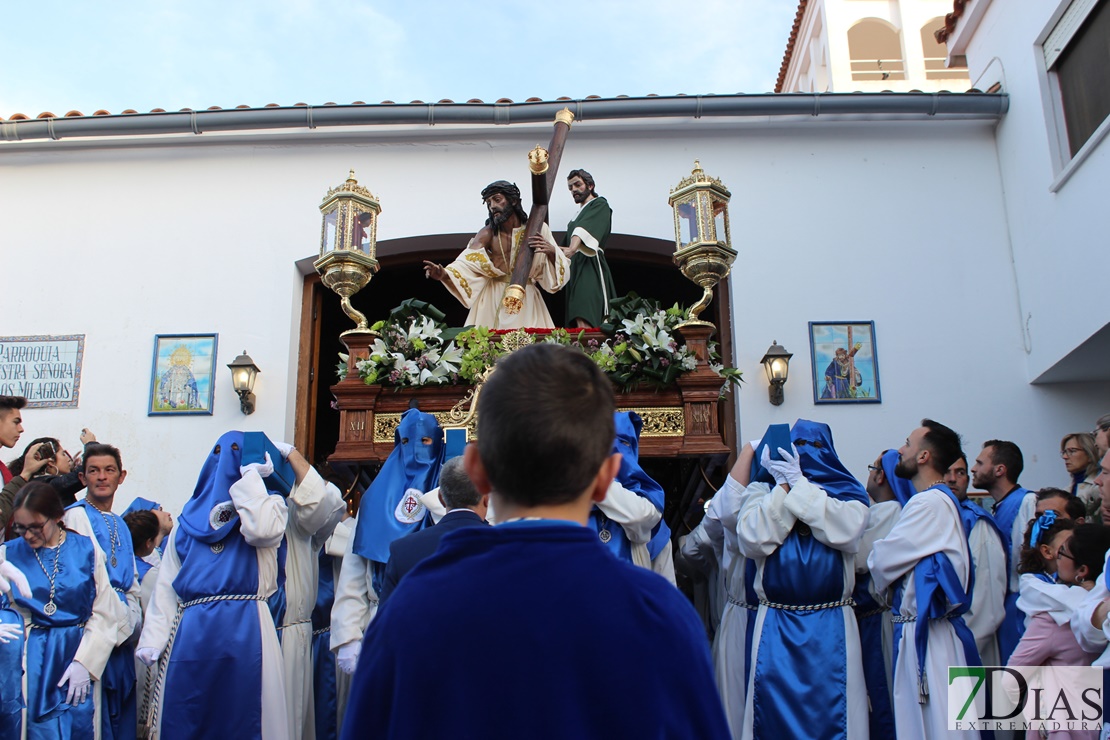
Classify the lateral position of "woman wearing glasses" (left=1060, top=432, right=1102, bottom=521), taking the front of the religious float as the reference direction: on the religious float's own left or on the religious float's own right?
on the religious float's own left

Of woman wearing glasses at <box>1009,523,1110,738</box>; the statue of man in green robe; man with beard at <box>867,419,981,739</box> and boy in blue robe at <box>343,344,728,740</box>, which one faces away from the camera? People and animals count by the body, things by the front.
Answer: the boy in blue robe

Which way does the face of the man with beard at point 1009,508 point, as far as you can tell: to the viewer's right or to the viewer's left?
to the viewer's left

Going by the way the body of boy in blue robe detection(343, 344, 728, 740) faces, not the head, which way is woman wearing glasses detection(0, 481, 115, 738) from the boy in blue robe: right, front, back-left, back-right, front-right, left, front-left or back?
front-left

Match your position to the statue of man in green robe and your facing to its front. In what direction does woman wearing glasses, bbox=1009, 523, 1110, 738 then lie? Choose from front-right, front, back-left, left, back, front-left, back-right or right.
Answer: left

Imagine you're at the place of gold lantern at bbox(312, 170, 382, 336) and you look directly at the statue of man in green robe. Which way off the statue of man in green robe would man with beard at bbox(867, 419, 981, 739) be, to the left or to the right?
right

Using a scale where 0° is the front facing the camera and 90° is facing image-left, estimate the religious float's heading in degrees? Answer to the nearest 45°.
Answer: approximately 0°

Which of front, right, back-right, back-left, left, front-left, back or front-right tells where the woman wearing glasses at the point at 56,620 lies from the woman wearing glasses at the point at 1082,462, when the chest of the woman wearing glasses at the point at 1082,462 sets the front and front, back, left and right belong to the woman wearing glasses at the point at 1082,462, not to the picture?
front

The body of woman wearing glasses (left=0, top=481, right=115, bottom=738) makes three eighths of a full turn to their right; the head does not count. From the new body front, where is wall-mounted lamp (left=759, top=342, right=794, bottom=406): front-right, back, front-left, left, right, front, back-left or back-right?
back-right
